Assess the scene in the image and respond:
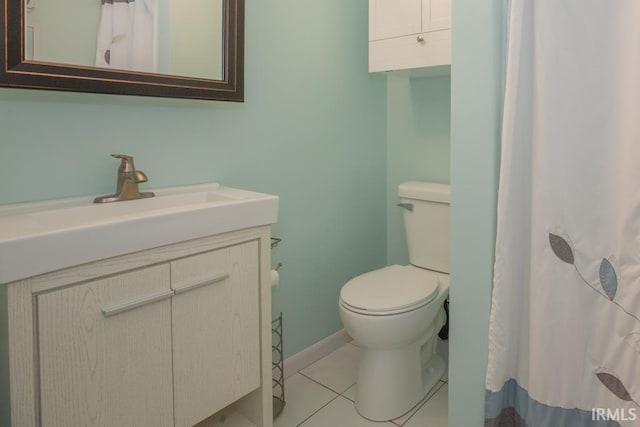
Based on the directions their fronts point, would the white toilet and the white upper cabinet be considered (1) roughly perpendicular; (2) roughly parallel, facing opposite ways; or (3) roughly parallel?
roughly parallel

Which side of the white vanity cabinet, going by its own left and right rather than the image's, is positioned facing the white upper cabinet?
left

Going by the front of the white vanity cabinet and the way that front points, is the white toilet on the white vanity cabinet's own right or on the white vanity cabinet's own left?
on the white vanity cabinet's own left

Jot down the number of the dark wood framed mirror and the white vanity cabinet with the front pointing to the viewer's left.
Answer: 0

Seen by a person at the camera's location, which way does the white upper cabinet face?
facing the viewer and to the left of the viewer

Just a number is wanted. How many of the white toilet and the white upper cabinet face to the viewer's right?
0

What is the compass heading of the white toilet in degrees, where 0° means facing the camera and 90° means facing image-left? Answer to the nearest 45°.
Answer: approximately 45°

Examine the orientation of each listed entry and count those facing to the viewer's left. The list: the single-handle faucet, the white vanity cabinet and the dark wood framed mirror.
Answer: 0

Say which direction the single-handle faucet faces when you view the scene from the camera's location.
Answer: facing the viewer and to the right of the viewer
